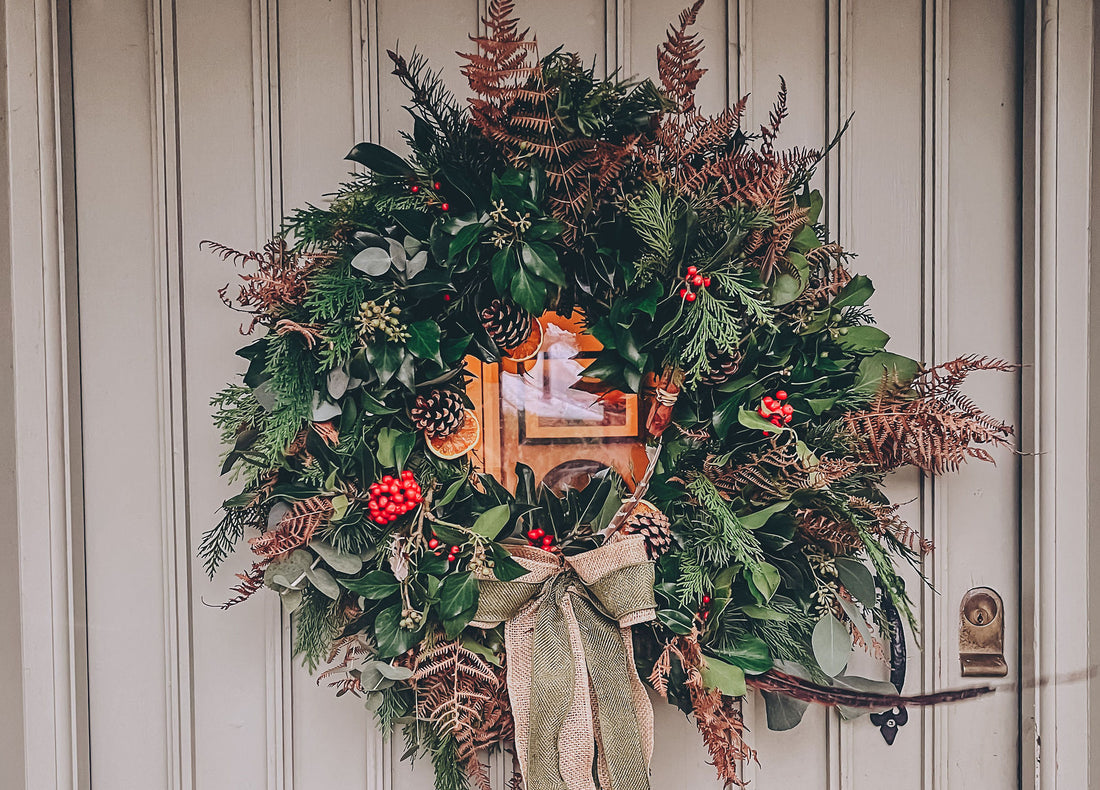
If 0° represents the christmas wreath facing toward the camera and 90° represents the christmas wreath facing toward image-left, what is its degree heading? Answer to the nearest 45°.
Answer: approximately 0°
